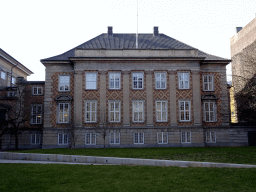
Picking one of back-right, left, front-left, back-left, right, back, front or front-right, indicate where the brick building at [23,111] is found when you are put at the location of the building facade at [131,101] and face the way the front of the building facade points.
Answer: right

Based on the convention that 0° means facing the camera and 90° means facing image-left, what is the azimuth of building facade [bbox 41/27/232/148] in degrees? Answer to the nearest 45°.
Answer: approximately 0°
